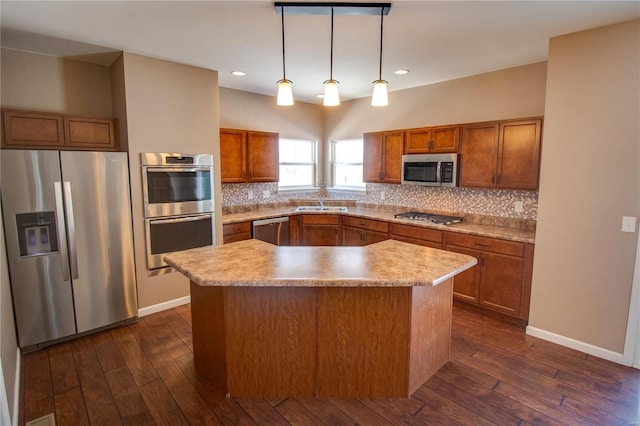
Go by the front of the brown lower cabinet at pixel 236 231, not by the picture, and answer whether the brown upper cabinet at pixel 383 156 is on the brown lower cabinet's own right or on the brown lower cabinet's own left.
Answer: on the brown lower cabinet's own left

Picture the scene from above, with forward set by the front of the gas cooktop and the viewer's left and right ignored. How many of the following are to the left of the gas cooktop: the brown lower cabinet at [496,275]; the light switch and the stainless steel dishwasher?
2

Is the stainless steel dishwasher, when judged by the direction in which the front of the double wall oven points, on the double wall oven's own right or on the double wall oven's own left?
on the double wall oven's own left

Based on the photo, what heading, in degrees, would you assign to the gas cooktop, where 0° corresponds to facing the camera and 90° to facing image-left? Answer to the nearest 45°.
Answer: approximately 45°

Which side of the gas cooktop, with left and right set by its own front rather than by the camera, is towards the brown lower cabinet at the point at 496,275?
left

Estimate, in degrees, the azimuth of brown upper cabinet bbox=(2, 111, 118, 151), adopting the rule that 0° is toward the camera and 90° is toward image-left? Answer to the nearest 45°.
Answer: approximately 315°

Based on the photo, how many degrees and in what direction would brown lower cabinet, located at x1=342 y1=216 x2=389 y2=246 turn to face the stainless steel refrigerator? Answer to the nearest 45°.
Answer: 0° — it already faces it

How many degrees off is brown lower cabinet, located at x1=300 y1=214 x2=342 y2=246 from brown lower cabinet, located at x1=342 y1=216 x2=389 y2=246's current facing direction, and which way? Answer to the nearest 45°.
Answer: approximately 45° to its right
